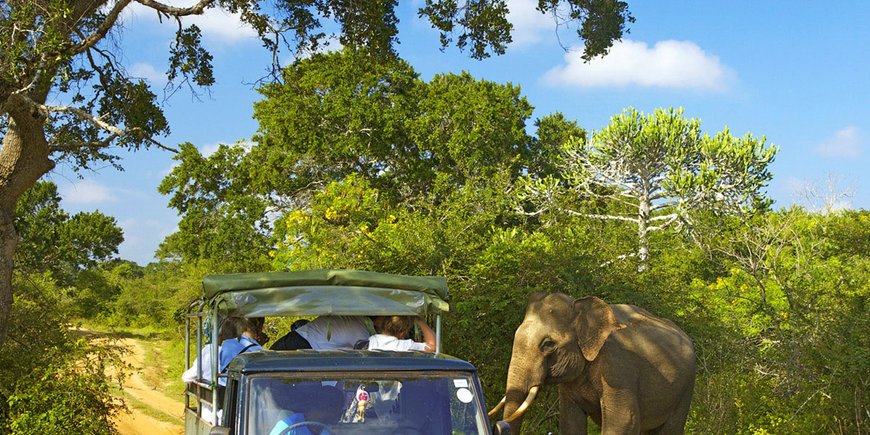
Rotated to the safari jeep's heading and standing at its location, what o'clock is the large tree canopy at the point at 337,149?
The large tree canopy is roughly at 6 o'clock from the safari jeep.

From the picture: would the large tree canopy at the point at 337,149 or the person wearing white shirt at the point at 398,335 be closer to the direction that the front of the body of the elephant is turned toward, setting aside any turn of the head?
the person wearing white shirt

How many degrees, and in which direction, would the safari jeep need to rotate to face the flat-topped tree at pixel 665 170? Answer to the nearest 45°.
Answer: approximately 135° to its left

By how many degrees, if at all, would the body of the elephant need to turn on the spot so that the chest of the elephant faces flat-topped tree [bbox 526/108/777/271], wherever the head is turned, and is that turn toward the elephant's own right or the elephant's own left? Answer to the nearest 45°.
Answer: approximately 135° to the elephant's own right
